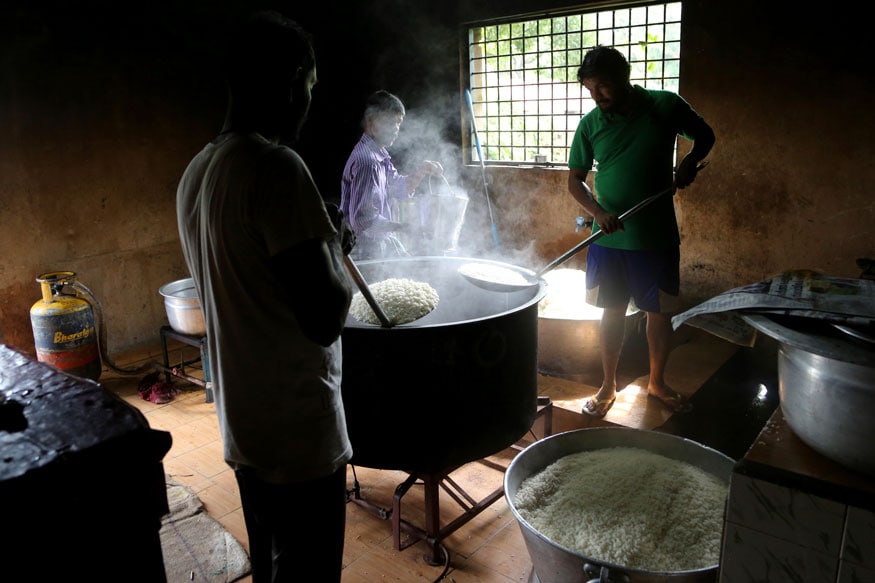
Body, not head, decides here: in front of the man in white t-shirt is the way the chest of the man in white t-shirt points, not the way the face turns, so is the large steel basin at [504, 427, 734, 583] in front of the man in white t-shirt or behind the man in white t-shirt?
in front

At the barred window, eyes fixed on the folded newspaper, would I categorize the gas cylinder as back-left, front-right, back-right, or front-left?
front-right

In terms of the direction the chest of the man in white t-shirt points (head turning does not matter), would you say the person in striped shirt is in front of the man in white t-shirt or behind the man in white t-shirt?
in front

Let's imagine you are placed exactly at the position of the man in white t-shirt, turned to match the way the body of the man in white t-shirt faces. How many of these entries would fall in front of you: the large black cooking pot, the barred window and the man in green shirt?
3

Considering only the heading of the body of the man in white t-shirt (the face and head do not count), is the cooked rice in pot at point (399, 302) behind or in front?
in front

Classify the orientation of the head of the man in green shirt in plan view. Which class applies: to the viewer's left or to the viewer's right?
to the viewer's left

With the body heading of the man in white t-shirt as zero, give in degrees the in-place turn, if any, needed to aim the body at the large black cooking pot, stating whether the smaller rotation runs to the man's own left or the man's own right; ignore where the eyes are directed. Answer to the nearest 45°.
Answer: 0° — they already face it

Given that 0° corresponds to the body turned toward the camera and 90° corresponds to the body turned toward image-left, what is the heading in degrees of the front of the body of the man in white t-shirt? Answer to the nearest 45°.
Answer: approximately 225°

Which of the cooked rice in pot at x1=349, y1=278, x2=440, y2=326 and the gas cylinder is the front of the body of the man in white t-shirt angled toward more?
the cooked rice in pot

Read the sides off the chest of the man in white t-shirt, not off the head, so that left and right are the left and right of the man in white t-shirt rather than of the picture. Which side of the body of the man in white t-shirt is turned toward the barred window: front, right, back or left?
front

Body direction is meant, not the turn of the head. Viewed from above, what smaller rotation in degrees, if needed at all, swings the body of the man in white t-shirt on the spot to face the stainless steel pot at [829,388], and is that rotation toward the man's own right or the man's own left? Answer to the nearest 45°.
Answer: approximately 90° to the man's own right

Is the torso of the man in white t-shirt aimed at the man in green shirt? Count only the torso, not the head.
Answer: yes

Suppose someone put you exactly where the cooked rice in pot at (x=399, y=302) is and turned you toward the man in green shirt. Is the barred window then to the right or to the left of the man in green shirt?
left

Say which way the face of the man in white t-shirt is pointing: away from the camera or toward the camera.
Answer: away from the camera
